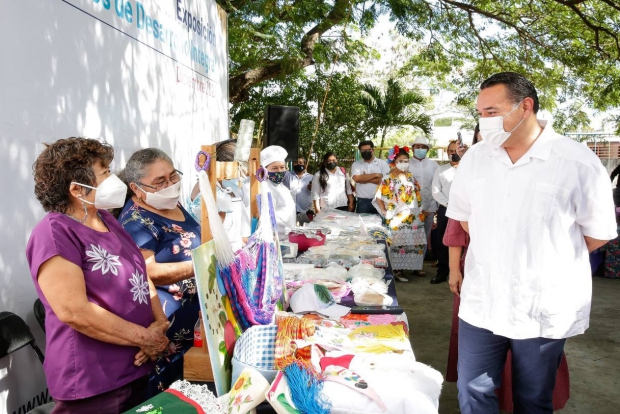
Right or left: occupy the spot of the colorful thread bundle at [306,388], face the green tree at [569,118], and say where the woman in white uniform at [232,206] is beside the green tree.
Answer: left

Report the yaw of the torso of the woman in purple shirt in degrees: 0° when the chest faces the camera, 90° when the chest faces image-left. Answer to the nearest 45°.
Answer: approximately 315°

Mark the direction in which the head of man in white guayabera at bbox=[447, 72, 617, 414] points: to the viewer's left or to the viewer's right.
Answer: to the viewer's left

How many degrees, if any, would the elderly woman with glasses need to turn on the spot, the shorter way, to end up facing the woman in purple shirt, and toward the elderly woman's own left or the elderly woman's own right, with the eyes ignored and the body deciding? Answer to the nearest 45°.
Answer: approximately 90° to the elderly woman's own right

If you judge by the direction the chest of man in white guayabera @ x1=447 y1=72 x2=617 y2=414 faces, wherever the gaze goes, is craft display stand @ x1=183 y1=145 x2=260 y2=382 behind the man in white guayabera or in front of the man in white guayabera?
in front

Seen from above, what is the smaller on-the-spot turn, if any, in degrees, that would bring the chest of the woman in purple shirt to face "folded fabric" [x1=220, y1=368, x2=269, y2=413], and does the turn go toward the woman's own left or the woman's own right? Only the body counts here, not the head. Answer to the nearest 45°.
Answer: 0° — they already face it

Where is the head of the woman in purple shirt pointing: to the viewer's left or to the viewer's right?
to the viewer's right

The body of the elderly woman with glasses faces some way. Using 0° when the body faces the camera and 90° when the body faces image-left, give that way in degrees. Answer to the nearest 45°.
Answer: approximately 315°

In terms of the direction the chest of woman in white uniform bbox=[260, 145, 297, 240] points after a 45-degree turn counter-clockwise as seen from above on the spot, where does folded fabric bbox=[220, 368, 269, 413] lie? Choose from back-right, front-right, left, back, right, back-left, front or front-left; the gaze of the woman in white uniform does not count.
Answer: right

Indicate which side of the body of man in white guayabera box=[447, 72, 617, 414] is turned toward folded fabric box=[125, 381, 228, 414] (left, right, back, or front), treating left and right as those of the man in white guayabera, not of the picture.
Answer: front
